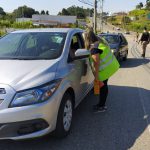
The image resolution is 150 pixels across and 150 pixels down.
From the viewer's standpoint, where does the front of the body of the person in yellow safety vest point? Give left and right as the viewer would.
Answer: facing to the left of the viewer

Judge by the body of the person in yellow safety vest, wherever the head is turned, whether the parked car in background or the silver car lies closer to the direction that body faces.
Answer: the silver car

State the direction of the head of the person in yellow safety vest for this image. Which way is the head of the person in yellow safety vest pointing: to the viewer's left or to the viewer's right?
to the viewer's left

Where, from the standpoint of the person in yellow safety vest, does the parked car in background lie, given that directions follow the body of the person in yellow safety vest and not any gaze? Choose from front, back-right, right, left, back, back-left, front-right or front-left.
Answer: right
